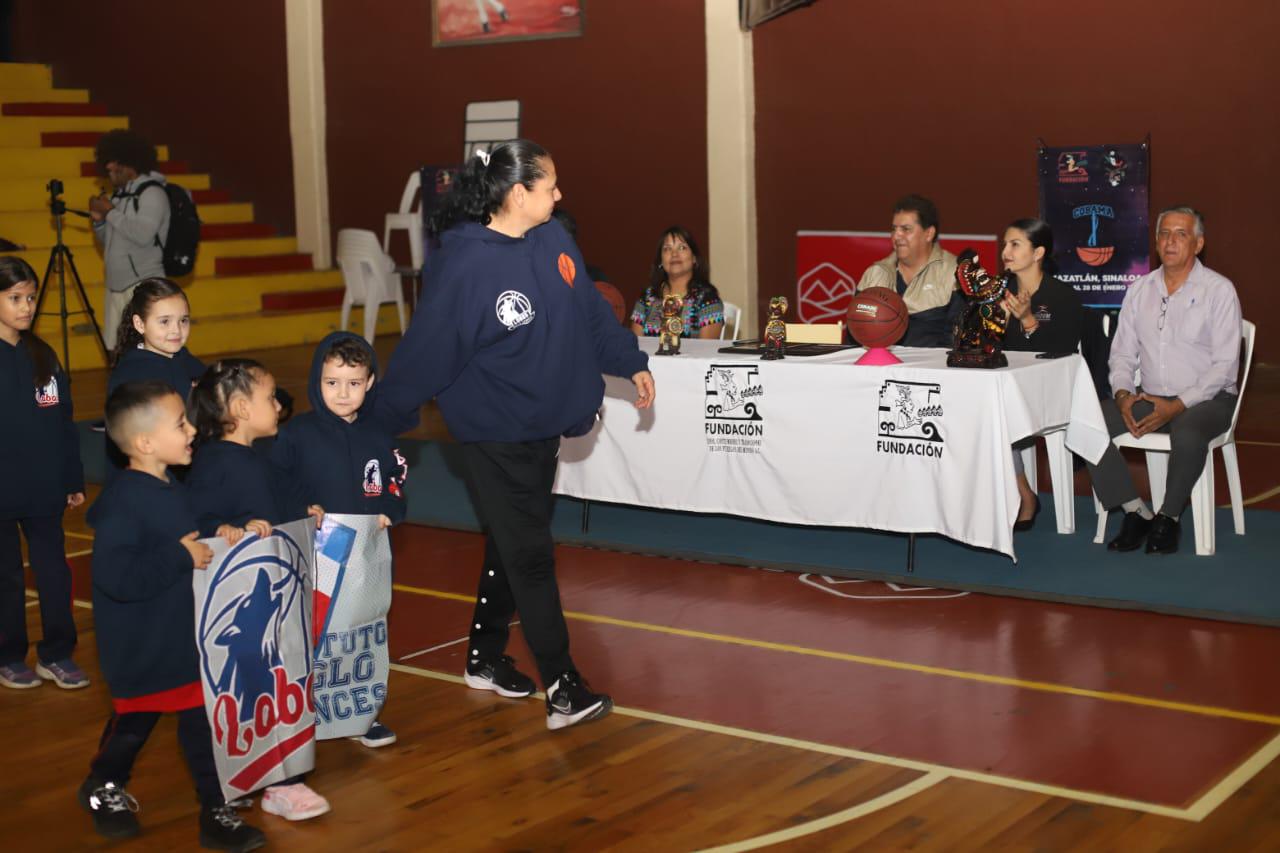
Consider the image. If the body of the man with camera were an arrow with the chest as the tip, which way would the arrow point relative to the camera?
to the viewer's left

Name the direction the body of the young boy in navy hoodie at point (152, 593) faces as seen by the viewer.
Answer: to the viewer's right

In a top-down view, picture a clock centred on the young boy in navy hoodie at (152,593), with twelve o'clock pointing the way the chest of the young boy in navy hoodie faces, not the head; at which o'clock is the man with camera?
The man with camera is roughly at 9 o'clock from the young boy in navy hoodie.

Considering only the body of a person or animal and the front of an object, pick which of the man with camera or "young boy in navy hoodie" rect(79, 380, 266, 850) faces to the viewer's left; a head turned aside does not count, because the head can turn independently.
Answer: the man with camera

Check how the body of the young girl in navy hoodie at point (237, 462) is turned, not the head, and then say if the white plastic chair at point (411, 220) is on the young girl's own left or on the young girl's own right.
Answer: on the young girl's own left

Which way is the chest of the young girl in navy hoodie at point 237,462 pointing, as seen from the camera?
to the viewer's right

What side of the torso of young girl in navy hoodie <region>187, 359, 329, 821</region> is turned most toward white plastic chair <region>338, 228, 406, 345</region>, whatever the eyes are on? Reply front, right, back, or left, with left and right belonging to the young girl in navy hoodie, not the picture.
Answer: left

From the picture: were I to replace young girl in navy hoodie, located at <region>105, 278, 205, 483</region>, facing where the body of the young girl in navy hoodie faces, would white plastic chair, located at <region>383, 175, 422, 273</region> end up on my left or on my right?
on my left

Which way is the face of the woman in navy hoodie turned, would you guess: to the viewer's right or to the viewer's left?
to the viewer's right

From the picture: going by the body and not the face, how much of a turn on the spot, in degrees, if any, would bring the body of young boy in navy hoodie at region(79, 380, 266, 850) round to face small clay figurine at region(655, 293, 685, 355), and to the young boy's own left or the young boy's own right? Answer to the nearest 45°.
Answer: approximately 45° to the young boy's own left
